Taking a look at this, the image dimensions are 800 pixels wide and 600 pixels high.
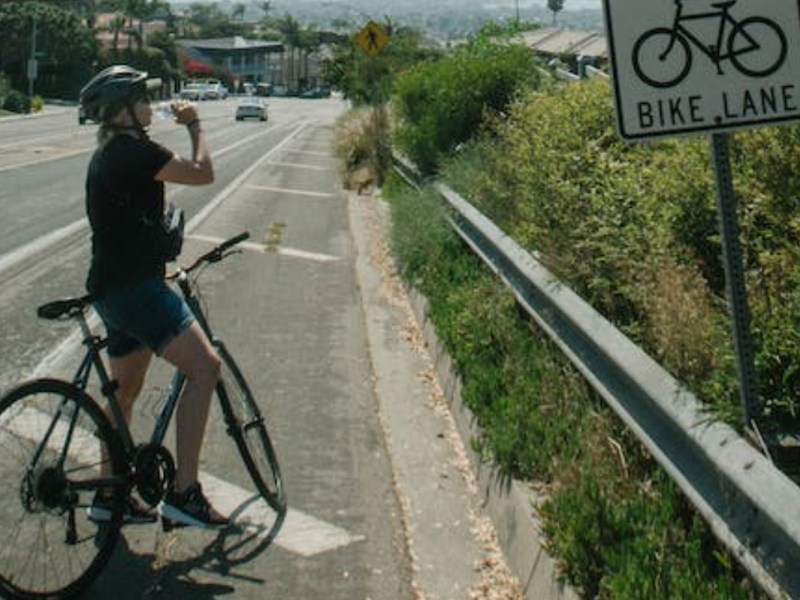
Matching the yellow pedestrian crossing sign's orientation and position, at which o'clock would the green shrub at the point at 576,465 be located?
The green shrub is roughly at 12 o'clock from the yellow pedestrian crossing sign.

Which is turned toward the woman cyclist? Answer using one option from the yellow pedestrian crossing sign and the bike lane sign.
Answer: the yellow pedestrian crossing sign

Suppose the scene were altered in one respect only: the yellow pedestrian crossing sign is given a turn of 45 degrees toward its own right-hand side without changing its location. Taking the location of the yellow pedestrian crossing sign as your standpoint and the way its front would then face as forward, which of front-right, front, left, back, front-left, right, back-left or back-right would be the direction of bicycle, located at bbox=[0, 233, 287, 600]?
front-left

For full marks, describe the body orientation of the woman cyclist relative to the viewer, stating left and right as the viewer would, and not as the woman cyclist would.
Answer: facing to the right of the viewer

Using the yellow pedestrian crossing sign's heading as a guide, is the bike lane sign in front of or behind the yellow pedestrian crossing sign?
in front

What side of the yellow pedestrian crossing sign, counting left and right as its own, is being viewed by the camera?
front

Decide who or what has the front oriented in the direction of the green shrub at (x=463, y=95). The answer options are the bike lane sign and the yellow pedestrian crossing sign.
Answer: the yellow pedestrian crossing sign

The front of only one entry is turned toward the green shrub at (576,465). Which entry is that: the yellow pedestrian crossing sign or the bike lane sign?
the yellow pedestrian crossing sign

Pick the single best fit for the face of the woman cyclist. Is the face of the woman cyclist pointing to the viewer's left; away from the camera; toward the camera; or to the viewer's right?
to the viewer's right

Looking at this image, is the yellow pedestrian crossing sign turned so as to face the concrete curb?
yes
